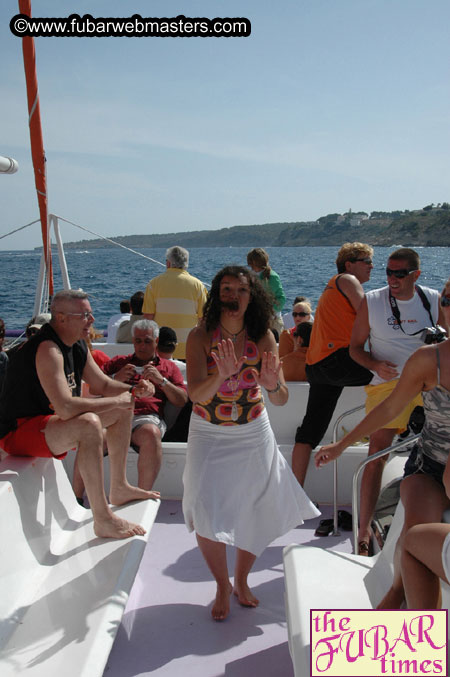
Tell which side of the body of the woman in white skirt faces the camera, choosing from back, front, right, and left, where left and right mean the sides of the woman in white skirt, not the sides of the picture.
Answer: front

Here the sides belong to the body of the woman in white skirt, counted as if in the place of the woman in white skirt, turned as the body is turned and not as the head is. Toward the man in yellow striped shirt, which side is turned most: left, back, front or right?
back

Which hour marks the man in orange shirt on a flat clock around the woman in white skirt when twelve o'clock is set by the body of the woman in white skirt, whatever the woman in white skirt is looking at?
The man in orange shirt is roughly at 7 o'clock from the woman in white skirt.

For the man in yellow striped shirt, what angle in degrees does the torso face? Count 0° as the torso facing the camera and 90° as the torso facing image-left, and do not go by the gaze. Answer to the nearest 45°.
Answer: approximately 180°

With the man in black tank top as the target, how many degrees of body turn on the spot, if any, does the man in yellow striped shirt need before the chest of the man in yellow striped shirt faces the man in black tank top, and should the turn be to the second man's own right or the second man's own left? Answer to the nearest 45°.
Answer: approximately 180°

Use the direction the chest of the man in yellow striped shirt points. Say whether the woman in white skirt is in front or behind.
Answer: behind

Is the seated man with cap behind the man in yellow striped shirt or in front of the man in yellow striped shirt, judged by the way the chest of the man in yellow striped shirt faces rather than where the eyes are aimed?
behind

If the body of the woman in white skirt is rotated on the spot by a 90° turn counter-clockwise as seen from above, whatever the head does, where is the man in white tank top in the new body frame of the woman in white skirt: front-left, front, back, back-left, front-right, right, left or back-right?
front-left

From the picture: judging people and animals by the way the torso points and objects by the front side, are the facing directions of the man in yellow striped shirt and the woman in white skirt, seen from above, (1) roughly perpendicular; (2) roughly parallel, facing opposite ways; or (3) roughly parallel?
roughly parallel, facing opposite ways

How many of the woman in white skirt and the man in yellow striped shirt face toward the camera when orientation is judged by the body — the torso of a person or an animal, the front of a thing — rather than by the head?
1

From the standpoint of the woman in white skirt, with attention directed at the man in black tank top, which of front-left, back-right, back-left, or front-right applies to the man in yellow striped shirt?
front-right

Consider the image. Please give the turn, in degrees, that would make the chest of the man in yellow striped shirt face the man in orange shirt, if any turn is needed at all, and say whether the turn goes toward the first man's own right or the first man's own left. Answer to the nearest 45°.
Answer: approximately 135° to the first man's own right
